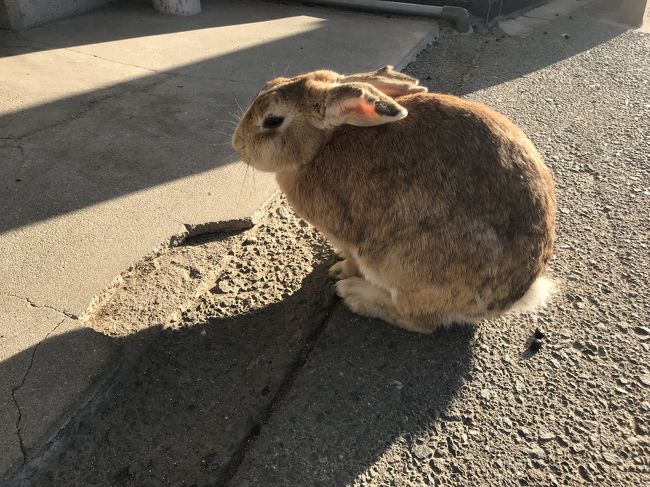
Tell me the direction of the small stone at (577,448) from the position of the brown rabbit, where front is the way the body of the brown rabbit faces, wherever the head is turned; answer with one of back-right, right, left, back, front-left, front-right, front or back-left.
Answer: back-left

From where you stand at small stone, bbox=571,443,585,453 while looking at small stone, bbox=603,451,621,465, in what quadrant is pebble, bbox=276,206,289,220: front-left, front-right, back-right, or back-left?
back-left

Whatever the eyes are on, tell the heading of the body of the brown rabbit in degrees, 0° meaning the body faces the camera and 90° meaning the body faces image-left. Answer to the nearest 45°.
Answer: approximately 90°

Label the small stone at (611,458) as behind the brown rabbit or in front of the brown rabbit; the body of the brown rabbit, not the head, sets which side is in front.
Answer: behind

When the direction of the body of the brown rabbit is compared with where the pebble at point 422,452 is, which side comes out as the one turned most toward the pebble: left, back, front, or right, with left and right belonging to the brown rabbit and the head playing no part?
left

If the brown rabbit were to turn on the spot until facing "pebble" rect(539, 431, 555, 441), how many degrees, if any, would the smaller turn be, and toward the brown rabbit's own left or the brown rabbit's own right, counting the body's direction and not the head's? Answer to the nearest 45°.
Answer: approximately 135° to the brown rabbit's own left

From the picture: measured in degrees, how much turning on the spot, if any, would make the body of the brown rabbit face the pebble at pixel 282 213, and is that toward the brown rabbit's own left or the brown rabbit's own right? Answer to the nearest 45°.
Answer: approximately 45° to the brown rabbit's own right

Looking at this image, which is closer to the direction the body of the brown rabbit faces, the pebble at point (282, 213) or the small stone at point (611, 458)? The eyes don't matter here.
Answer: the pebble

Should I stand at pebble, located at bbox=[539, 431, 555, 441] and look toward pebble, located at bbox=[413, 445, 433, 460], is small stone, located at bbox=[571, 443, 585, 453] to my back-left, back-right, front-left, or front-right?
back-left

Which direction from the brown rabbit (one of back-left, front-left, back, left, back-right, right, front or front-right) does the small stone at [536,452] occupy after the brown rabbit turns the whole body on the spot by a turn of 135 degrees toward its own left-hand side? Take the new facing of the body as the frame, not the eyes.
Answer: front
